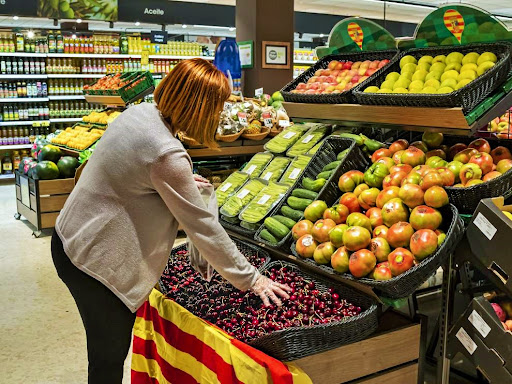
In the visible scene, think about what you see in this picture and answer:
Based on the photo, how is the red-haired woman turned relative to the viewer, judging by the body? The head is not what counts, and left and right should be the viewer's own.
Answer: facing away from the viewer and to the right of the viewer

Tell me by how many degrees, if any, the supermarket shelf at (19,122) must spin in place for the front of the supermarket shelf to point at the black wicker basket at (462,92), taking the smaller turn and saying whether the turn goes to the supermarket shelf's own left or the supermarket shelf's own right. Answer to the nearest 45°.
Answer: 0° — it already faces it

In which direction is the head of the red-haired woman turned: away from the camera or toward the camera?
away from the camera

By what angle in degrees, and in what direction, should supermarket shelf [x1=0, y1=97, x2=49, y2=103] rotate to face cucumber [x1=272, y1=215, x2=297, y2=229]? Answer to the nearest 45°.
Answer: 0° — it already faces it

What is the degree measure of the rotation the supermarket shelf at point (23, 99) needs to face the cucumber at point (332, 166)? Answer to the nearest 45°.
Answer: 0° — it already faces it
